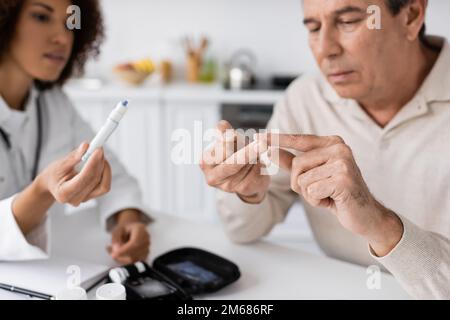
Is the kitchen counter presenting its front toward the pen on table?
yes

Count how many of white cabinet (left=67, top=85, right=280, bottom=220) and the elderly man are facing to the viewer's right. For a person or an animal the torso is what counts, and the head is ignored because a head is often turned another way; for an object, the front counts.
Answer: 0

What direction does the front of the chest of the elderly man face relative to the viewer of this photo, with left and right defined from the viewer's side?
facing the viewer and to the left of the viewer

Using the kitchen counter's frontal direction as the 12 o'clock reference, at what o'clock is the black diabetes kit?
The black diabetes kit is roughly at 12 o'clock from the kitchen counter.

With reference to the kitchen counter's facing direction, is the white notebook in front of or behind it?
in front

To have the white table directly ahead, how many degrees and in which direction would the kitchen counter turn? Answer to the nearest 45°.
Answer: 0° — it already faces it

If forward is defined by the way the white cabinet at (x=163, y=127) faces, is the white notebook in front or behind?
in front

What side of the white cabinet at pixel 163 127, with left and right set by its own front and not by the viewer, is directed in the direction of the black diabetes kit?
front

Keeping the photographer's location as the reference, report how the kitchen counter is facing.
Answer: facing the viewer
